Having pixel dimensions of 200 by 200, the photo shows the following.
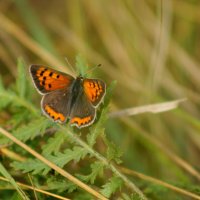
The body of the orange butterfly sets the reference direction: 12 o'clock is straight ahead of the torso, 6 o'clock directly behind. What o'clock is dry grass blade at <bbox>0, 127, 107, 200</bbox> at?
The dry grass blade is roughly at 7 o'clock from the orange butterfly.

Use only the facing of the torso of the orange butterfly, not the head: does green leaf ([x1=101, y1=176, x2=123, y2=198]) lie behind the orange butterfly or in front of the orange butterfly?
behind

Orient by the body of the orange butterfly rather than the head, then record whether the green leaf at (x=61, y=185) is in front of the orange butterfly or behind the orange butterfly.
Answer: behind

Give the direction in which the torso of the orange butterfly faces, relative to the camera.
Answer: away from the camera

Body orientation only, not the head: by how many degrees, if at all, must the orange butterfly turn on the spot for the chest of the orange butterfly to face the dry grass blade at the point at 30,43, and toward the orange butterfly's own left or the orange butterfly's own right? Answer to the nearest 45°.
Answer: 0° — it already faces it

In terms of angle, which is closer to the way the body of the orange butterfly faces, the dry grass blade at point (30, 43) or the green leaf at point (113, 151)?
the dry grass blade

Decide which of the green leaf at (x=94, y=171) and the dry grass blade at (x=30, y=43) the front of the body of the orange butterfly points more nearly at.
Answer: the dry grass blade
